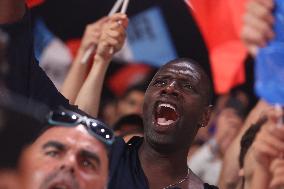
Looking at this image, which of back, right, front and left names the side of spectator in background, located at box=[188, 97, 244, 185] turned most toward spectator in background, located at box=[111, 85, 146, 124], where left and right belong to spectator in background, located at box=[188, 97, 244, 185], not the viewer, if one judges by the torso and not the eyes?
right

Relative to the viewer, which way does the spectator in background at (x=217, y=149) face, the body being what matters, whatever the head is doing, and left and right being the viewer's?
facing the viewer and to the left of the viewer

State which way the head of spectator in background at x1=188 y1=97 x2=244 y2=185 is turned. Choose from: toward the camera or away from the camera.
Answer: toward the camera

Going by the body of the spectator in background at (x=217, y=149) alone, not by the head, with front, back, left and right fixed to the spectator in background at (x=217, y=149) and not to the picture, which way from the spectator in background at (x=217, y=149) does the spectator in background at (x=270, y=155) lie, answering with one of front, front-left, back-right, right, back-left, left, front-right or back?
front-left

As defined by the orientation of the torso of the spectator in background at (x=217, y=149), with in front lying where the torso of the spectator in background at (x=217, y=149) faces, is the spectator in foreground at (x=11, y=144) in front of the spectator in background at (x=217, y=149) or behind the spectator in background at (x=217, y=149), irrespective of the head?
in front

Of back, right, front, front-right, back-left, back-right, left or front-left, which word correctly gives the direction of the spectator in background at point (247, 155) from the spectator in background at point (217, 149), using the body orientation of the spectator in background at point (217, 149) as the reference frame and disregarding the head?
front-left
